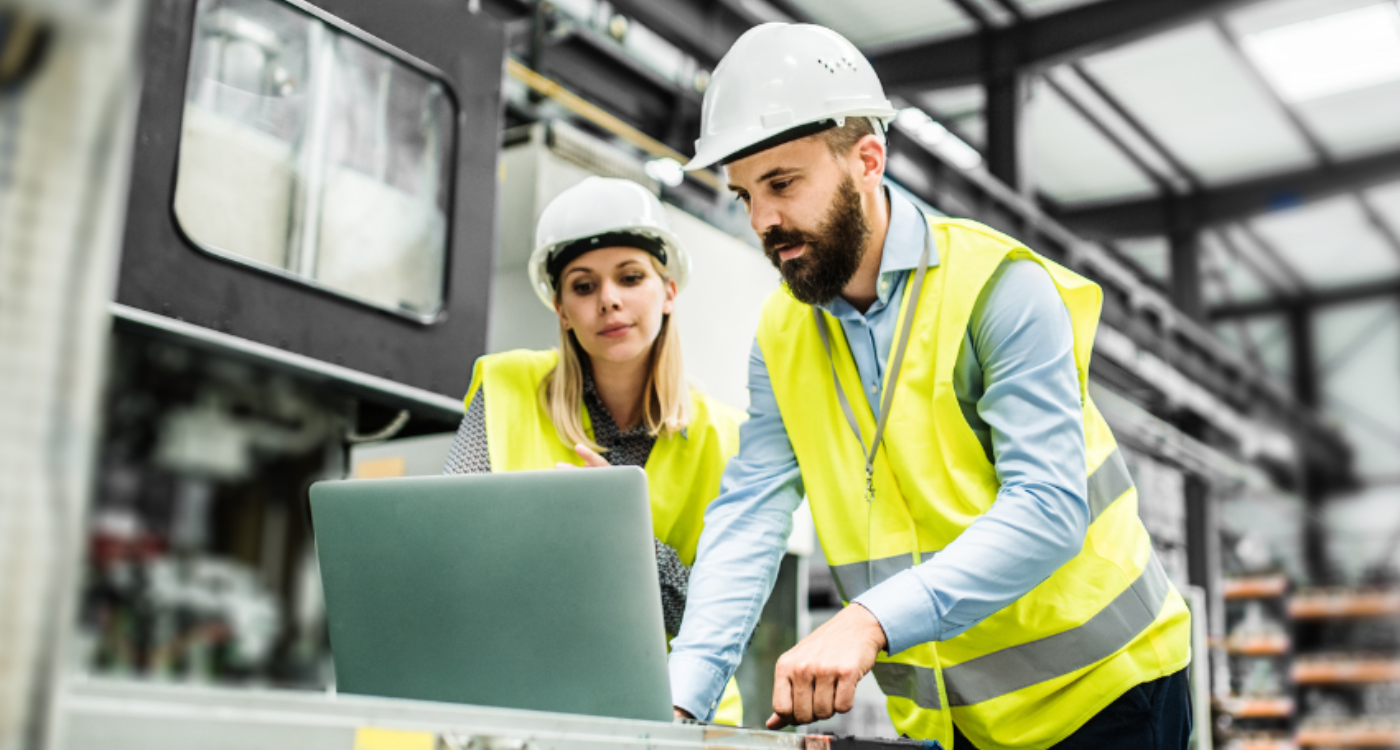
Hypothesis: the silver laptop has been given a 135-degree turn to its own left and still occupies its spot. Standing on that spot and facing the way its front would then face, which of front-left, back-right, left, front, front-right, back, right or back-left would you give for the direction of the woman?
right

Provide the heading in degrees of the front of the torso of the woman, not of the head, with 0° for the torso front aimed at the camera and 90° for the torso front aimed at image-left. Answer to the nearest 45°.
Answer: approximately 0°

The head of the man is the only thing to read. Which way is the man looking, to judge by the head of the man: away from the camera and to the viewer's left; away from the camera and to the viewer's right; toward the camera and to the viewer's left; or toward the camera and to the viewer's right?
toward the camera and to the viewer's left

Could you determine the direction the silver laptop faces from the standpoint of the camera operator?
facing away from the viewer and to the right of the viewer

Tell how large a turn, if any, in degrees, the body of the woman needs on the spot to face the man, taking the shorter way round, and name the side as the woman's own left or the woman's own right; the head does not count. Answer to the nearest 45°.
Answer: approximately 45° to the woman's own left

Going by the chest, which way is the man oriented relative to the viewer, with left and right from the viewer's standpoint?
facing the viewer and to the left of the viewer

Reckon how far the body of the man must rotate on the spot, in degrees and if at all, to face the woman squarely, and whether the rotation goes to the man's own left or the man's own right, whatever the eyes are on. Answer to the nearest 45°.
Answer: approximately 90° to the man's own right
